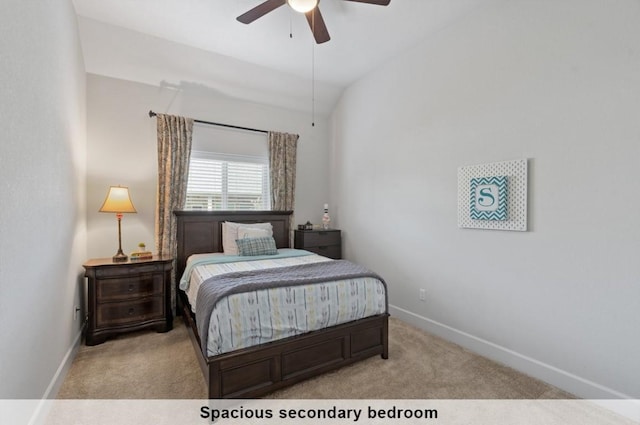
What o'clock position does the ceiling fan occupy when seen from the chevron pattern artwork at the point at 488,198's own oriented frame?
The ceiling fan is roughly at 12 o'clock from the chevron pattern artwork.

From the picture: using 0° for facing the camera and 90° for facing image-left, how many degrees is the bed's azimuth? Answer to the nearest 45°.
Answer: approximately 315°

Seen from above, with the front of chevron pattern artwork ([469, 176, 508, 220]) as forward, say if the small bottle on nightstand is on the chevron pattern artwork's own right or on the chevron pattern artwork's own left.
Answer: on the chevron pattern artwork's own right

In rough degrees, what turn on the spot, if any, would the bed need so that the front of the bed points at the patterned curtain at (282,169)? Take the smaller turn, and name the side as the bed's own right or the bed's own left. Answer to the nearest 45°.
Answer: approximately 135° to the bed's own left

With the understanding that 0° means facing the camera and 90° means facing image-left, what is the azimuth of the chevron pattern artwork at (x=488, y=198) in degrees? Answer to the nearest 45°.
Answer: approximately 45°

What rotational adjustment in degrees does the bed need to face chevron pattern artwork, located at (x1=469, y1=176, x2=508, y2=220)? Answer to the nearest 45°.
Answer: approximately 45° to its left

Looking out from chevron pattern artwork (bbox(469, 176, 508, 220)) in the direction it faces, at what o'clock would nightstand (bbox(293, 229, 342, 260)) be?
The nightstand is roughly at 2 o'clock from the chevron pattern artwork.

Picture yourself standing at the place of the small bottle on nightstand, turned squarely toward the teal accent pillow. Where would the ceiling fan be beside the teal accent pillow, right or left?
left

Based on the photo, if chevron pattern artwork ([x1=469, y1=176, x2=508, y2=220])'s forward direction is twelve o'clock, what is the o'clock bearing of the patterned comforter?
The patterned comforter is roughly at 12 o'clock from the chevron pattern artwork.

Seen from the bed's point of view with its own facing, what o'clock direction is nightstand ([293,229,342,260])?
The nightstand is roughly at 8 o'clock from the bed.
